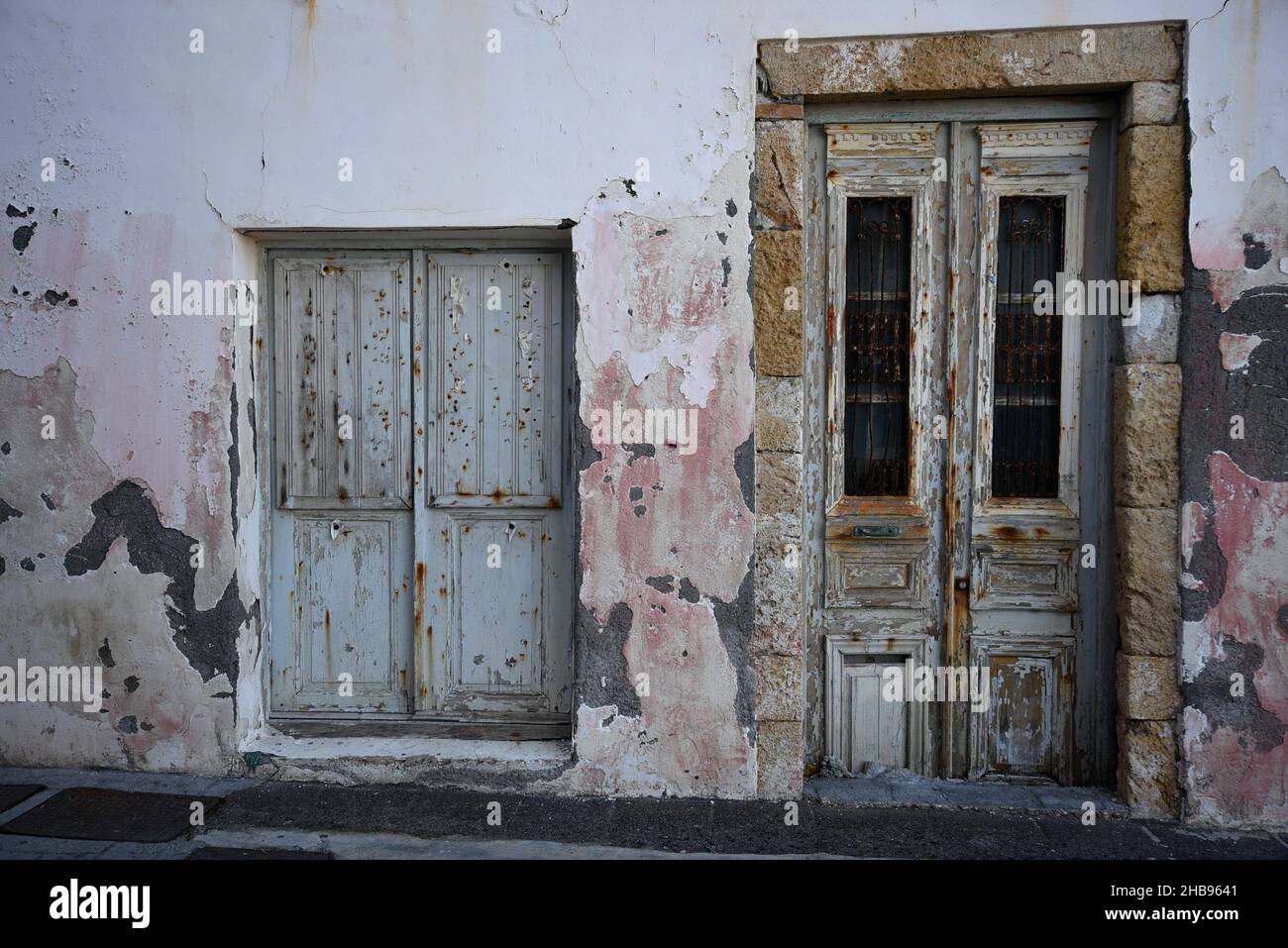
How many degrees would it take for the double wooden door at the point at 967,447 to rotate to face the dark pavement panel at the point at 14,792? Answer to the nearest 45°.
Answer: approximately 90° to its right

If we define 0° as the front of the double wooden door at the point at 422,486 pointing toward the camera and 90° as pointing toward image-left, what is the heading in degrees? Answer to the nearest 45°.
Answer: approximately 0°

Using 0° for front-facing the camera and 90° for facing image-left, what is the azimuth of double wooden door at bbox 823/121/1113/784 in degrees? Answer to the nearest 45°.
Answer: approximately 0°

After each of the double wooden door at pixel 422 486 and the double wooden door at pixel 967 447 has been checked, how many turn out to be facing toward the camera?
2

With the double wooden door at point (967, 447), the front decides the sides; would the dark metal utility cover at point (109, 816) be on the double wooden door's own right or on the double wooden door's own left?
on the double wooden door's own right

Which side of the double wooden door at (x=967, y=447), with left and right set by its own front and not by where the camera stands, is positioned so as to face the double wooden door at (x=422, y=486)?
right

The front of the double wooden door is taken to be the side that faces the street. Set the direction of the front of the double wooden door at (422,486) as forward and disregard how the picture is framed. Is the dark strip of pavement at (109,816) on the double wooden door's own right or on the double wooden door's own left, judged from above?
on the double wooden door's own right

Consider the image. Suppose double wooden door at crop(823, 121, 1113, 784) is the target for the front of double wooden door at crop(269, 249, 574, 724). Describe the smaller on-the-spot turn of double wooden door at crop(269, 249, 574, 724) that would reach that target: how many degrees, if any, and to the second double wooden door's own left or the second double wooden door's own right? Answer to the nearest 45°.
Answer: approximately 90° to the second double wooden door's own left
